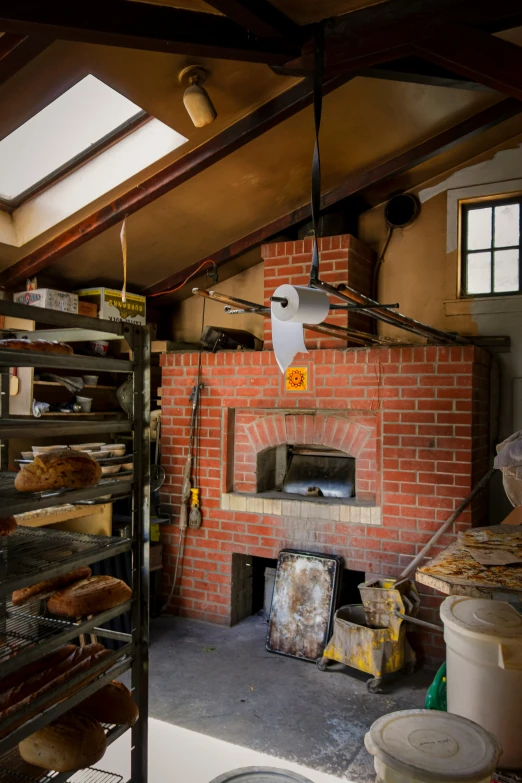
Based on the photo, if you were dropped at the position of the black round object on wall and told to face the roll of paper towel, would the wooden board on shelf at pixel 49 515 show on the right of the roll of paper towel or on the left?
right

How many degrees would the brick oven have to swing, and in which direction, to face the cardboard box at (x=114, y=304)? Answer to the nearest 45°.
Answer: approximately 45° to its right

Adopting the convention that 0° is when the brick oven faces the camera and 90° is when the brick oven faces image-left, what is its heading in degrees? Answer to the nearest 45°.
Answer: approximately 45°

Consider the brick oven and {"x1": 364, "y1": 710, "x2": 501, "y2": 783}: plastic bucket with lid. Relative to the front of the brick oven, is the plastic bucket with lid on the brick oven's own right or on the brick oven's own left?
on the brick oven's own left

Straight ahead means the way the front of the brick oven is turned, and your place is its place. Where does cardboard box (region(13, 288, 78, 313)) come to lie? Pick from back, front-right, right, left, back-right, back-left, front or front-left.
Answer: front-right

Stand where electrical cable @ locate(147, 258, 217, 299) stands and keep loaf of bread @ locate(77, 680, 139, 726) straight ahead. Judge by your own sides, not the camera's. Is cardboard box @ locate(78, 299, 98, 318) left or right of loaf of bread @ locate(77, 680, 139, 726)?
right

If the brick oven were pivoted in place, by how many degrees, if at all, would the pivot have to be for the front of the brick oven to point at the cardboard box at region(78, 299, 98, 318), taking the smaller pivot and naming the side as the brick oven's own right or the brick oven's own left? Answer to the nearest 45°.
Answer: approximately 45° to the brick oven's own right
